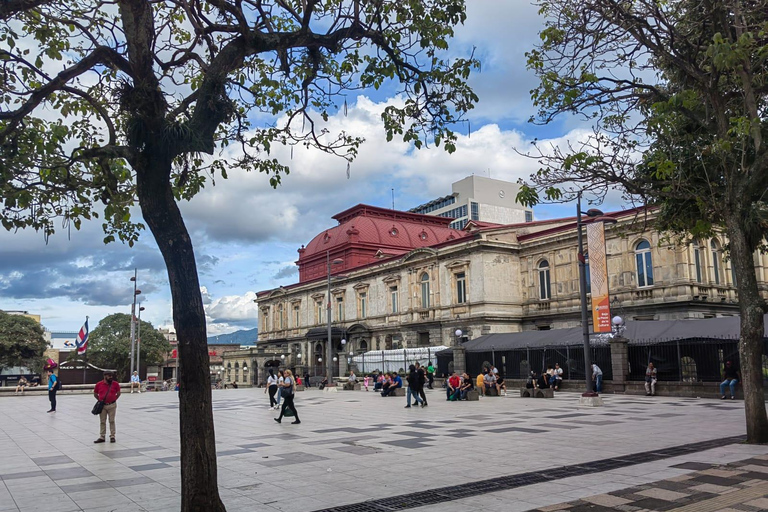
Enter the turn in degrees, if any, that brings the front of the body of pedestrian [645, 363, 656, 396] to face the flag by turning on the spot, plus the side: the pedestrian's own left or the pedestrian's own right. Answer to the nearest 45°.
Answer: approximately 90° to the pedestrian's own right

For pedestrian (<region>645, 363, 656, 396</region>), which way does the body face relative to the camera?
toward the camera

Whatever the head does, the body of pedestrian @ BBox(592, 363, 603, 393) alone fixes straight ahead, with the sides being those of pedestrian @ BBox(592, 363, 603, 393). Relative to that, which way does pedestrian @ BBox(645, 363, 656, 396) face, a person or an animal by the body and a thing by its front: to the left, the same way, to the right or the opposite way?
to the left

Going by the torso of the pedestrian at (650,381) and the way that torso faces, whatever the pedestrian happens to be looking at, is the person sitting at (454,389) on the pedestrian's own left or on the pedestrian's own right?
on the pedestrian's own right

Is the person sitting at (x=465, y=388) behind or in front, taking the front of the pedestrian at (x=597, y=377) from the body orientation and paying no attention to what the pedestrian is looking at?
in front

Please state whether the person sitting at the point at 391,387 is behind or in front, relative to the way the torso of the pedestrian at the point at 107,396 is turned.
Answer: behind

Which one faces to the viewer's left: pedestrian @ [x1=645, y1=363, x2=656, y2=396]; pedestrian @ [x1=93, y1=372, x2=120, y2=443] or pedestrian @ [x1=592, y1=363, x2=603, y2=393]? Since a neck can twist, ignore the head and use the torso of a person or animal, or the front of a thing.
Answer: pedestrian @ [x1=592, y1=363, x2=603, y2=393]

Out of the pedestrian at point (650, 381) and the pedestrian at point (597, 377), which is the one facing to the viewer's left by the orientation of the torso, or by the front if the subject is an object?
the pedestrian at point (597, 377)

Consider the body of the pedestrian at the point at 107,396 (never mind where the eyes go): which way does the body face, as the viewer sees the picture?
toward the camera

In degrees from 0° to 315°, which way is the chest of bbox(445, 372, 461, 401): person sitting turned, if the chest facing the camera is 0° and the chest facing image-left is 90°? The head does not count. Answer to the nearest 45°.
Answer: approximately 45°

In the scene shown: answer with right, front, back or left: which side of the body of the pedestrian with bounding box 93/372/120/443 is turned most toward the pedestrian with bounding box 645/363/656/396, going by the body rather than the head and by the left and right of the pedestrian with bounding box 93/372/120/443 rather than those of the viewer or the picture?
left

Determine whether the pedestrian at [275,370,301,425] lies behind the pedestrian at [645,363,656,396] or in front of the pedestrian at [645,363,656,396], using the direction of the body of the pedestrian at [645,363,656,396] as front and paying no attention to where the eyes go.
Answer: in front

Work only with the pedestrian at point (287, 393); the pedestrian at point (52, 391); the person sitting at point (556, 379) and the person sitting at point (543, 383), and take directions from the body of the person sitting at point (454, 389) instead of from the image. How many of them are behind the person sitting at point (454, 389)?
2

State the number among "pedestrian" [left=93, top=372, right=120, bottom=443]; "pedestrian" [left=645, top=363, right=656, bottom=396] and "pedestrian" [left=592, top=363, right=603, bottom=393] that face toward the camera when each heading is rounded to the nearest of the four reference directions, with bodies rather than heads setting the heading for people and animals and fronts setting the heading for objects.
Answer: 2
